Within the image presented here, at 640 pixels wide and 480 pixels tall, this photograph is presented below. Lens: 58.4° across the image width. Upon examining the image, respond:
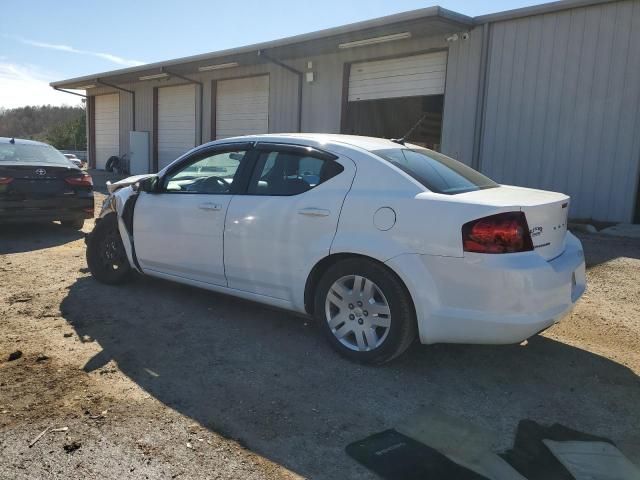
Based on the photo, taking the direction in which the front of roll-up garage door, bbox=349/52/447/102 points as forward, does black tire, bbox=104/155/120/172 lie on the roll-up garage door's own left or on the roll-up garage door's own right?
on the roll-up garage door's own right

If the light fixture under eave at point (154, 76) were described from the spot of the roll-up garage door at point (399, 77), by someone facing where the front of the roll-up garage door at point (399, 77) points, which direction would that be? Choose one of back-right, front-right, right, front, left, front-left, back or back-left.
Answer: right

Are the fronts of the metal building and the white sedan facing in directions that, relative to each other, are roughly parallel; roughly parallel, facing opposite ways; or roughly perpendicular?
roughly perpendicular

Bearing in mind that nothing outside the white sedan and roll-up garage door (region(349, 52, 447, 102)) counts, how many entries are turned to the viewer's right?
0

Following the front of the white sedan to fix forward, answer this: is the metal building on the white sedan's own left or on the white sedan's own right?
on the white sedan's own right

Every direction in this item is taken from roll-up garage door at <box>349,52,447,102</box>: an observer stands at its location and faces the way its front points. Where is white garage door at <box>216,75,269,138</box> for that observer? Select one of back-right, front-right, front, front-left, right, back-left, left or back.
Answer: right

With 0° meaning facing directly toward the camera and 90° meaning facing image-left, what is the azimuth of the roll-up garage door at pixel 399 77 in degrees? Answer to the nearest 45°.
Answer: approximately 45°

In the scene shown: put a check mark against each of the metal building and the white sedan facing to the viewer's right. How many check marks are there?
0

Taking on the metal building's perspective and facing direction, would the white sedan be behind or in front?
in front

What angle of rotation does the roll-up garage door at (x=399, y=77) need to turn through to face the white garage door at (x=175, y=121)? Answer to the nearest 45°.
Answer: approximately 90° to its right

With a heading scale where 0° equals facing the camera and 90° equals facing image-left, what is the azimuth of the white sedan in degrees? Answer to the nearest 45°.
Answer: approximately 135°

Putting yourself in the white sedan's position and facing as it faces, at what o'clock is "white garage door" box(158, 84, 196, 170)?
The white garage door is roughly at 1 o'clock from the white sedan.

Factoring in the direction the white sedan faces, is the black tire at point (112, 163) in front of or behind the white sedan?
in front

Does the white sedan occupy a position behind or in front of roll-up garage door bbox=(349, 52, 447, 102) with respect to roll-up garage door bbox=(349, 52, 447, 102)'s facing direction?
in front

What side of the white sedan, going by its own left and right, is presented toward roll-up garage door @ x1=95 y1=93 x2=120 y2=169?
front

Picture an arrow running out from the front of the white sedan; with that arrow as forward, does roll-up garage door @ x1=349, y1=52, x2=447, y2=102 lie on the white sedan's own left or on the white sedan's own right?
on the white sedan's own right

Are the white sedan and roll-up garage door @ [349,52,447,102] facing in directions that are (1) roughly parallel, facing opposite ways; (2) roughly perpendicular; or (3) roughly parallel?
roughly perpendicular
